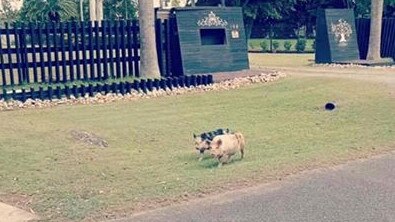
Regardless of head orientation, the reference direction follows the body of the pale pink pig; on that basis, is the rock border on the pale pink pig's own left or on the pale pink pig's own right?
on the pale pink pig's own right

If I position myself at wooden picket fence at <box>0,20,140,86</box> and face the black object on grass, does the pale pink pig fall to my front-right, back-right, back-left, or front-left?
front-right

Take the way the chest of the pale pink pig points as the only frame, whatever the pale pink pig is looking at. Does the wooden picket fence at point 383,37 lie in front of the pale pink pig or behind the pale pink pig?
behind

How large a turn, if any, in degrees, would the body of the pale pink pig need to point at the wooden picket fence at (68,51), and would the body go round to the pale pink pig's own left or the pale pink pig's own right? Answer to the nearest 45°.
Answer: approximately 90° to the pale pink pig's own right

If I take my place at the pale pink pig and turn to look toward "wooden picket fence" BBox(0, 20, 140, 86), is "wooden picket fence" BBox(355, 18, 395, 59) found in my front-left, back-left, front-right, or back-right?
front-right

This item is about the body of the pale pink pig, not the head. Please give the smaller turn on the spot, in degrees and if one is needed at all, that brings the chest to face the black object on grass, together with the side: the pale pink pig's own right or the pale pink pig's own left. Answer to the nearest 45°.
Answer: approximately 180°
